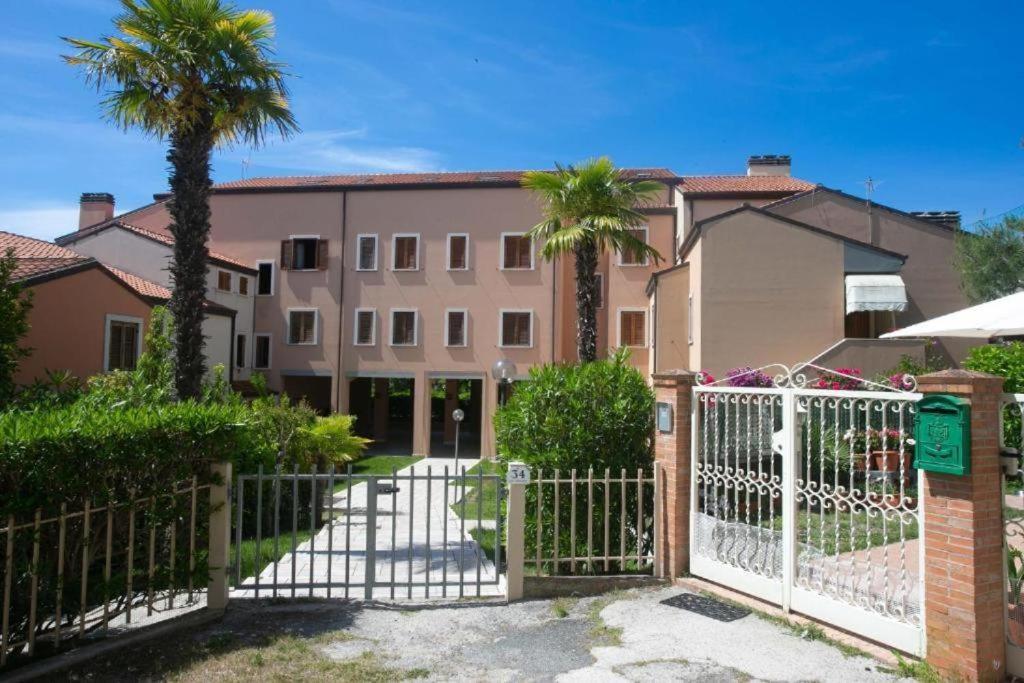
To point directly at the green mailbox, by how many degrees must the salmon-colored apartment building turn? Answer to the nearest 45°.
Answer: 0° — it already faces it

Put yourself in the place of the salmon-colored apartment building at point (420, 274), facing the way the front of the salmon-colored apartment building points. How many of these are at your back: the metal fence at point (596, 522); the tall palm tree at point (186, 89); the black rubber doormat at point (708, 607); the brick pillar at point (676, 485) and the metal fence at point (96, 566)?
0

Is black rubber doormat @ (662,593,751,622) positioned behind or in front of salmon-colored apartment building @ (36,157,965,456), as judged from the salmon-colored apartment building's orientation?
in front

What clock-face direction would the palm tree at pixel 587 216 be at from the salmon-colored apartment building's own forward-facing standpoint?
The palm tree is roughly at 11 o'clock from the salmon-colored apartment building.

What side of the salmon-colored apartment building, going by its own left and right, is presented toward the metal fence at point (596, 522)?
front

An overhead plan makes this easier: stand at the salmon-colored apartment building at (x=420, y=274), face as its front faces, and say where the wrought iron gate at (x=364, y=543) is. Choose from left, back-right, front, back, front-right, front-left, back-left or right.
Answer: front

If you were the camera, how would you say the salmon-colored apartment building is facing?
facing the viewer

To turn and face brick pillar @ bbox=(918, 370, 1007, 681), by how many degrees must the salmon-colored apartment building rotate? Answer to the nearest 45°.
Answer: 0° — it already faces it

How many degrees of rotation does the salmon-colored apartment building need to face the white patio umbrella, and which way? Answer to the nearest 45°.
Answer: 0° — it already faces it

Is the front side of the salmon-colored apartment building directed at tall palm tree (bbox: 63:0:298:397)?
yes

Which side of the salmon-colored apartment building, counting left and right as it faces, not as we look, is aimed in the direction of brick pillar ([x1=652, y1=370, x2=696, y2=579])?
front

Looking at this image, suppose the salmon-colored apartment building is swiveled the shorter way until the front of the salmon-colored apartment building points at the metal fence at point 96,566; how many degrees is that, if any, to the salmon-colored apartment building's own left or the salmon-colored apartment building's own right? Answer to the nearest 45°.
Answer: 0° — it already faces it
